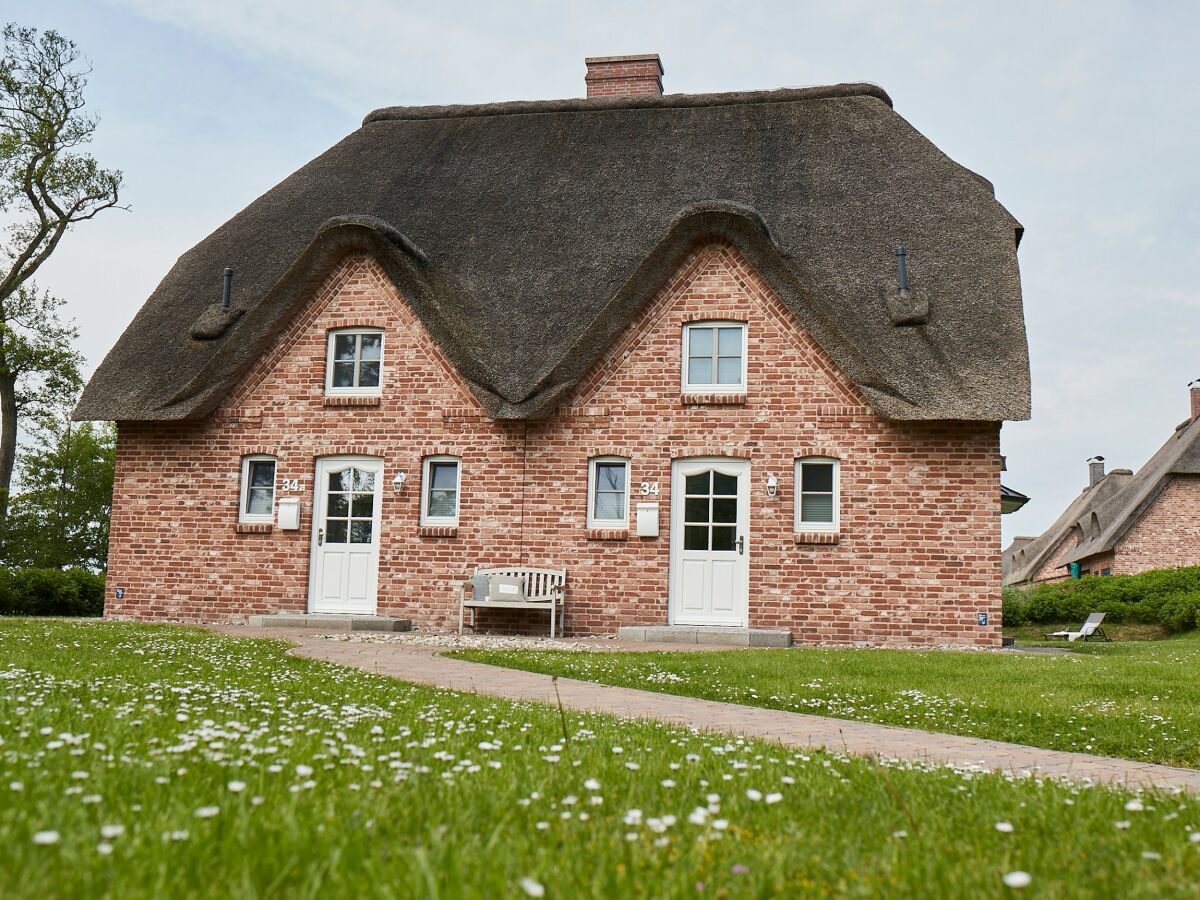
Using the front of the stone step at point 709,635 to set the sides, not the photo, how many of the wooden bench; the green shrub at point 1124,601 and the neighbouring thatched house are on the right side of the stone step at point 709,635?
1

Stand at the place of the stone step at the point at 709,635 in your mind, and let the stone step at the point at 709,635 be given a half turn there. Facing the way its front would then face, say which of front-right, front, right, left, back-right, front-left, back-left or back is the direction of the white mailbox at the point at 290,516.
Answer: left

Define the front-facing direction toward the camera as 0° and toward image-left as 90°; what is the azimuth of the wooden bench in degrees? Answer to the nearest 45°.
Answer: approximately 0°

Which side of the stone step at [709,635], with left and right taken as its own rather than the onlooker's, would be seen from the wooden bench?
right

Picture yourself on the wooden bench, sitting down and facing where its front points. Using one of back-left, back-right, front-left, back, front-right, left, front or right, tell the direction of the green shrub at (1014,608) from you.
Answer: back-left

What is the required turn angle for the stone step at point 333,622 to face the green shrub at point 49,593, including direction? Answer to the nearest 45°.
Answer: approximately 135° to its right

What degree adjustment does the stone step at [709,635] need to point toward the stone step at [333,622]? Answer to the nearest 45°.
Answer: approximately 90° to its right
